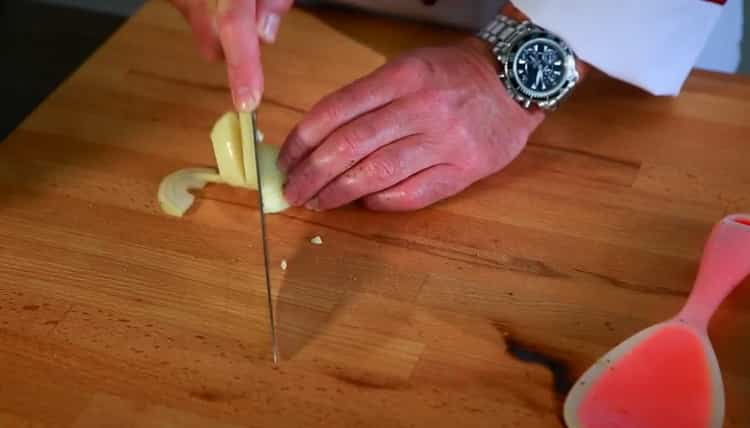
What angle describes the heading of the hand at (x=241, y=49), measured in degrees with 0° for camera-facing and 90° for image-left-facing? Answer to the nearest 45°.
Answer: approximately 0°
